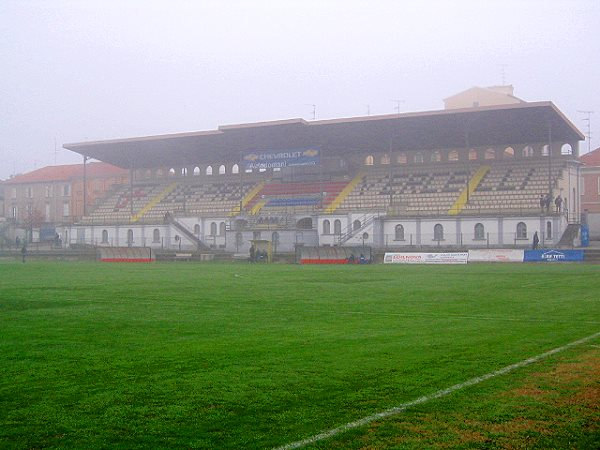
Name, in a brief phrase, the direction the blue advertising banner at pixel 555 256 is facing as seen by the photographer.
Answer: facing the viewer
